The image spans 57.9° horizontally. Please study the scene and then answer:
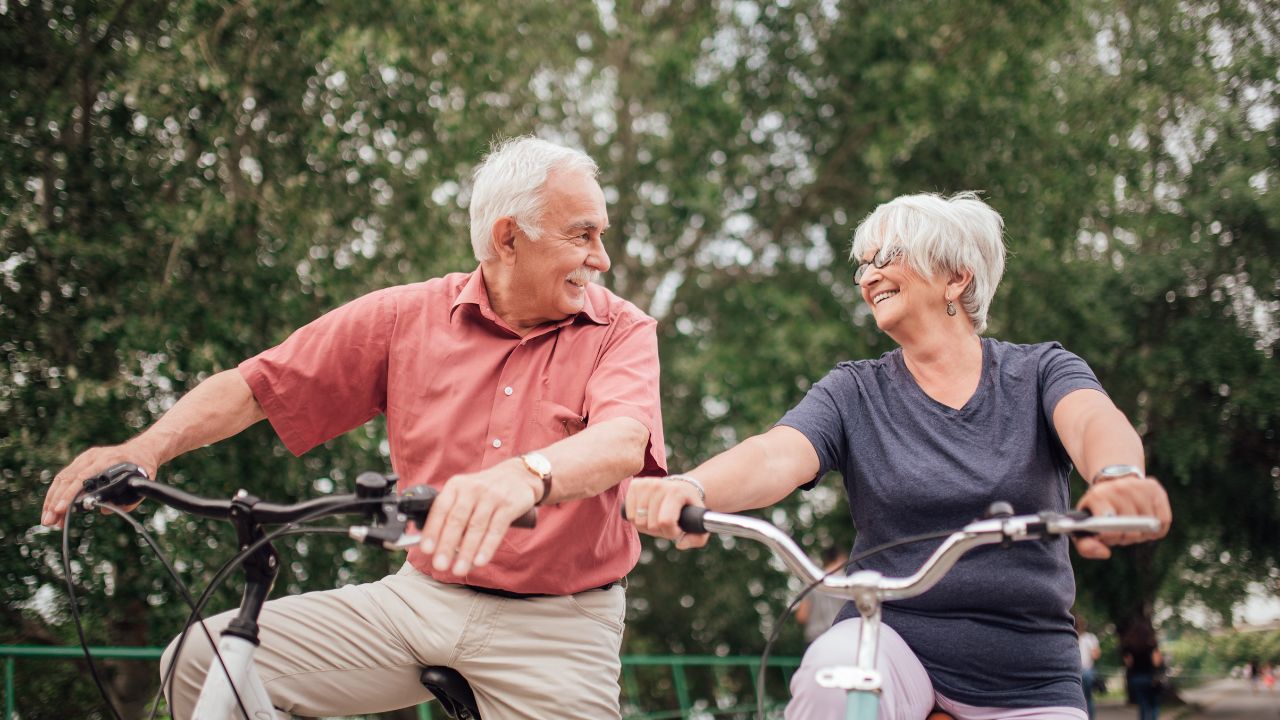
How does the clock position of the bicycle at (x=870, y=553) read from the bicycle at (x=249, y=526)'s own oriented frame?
the bicycle at (x=870, y=553) is roughly at 8 o'clock from the bicycle at (x=249, y=526).

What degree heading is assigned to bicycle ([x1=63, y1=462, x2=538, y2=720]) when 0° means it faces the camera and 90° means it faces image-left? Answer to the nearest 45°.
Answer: approximately 45°

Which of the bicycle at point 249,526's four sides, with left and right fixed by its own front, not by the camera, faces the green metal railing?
back

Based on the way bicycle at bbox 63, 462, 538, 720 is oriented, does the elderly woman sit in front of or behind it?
behind
